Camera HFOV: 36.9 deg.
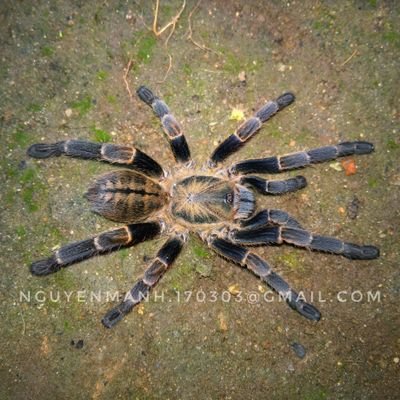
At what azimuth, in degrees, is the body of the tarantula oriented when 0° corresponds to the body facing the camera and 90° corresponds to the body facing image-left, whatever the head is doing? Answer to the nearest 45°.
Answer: approximately 270°

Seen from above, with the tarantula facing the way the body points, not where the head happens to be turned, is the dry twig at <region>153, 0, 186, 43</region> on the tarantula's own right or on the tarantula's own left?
on the tarantula's own left

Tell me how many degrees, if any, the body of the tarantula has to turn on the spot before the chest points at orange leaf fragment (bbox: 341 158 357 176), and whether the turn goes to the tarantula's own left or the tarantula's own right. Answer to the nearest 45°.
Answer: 0° — it already faces it

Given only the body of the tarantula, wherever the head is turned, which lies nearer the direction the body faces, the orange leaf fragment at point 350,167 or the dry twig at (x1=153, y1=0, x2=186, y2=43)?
the orange leaf fragment

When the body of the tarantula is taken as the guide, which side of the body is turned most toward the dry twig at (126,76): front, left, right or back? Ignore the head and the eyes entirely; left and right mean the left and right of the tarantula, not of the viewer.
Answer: left
